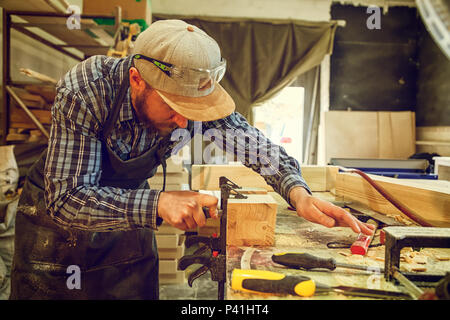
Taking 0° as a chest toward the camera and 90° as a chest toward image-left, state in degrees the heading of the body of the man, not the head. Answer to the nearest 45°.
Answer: approximately 315°

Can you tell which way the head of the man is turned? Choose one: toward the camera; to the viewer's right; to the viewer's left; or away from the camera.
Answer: to the viewer's right

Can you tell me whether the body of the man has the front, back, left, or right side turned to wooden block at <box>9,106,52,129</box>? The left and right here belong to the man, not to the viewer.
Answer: back

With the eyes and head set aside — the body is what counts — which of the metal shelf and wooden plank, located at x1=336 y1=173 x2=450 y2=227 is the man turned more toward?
the wooden plank

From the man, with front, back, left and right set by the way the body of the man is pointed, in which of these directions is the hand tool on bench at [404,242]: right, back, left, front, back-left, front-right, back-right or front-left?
front

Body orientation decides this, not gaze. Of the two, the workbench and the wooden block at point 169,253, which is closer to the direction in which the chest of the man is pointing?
the workbench

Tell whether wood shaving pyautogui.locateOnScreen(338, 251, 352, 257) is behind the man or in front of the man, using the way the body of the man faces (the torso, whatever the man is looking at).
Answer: in front
